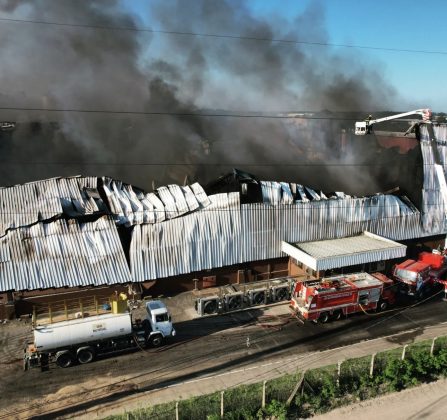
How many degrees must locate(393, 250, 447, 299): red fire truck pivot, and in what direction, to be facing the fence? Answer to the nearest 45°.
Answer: approximately 45° to its left

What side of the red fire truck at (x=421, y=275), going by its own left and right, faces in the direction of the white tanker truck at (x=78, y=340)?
front

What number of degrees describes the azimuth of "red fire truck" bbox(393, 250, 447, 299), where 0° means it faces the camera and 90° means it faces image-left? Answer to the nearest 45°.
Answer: approximately 45°

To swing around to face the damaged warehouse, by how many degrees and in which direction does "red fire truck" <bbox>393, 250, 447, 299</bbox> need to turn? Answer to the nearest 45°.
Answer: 0° — it already faces it

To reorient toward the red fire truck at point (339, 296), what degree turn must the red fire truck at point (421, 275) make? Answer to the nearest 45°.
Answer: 0° — it already faces it
